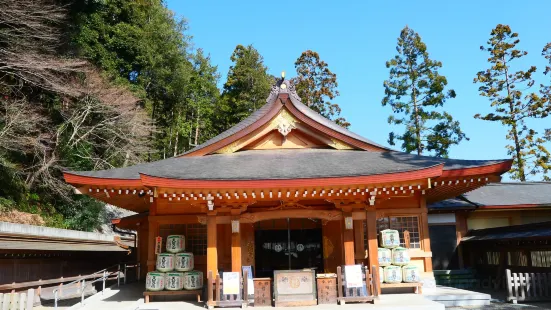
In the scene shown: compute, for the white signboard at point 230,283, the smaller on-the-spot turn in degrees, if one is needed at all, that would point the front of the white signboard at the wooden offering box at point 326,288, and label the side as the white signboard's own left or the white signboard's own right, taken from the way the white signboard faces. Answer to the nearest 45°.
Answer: approximately 90° to the white signboard's own left

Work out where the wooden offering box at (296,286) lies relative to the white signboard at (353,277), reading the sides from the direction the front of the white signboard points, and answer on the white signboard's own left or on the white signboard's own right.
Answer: on the white signboard's own right

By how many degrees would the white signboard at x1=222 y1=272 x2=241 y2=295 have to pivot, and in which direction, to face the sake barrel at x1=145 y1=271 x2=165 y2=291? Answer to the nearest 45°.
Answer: approximately 135° to its right

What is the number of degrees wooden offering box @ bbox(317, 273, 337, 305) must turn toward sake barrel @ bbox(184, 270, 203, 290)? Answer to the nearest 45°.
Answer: approximately 90° to its right

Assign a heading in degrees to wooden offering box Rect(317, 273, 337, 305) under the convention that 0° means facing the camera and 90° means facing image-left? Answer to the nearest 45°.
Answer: approximately 0°

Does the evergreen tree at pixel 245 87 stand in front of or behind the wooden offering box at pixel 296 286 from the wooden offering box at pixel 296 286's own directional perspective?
behind

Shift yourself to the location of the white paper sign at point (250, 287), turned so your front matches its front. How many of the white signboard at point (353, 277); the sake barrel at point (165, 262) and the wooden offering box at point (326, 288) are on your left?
2

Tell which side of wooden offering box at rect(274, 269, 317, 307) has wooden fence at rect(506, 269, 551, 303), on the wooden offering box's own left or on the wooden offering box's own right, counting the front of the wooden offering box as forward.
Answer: on the wooden offering box's own left

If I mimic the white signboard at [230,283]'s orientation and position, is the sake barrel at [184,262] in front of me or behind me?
behind
